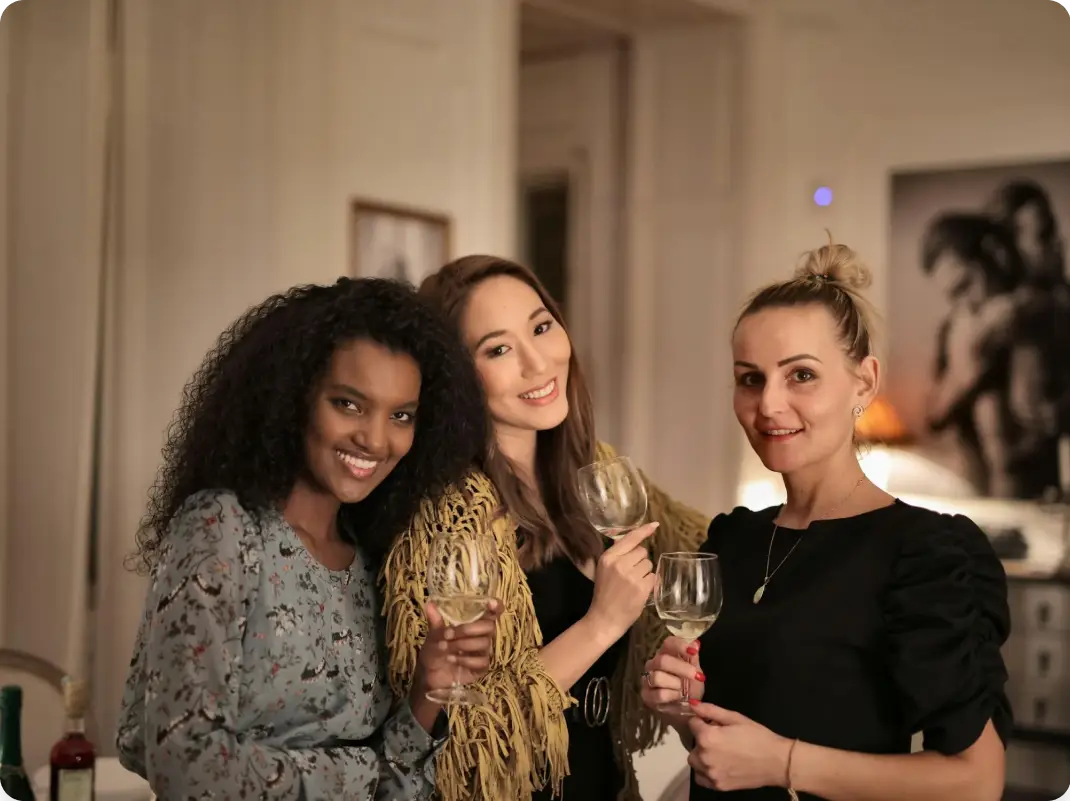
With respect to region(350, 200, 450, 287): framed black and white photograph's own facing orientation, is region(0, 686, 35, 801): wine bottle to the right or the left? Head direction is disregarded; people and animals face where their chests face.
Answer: on its right

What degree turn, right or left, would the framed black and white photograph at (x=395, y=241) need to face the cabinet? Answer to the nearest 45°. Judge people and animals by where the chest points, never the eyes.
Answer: approximately 45° to its left

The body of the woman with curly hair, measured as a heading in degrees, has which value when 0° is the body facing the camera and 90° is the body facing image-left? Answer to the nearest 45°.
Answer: approximately 315°

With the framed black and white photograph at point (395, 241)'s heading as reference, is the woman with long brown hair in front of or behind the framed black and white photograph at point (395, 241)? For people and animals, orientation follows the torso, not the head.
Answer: in front

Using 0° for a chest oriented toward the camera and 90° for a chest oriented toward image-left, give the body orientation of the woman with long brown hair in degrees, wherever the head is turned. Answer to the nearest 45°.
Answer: approximately 315°

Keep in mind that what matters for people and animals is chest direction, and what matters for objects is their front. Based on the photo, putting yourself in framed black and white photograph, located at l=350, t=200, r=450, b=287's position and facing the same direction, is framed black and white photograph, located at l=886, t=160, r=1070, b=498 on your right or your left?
on your left

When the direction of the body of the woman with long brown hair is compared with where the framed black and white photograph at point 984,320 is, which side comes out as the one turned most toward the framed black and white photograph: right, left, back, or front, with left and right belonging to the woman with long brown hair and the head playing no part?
left
